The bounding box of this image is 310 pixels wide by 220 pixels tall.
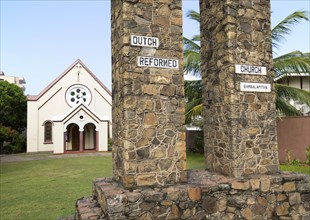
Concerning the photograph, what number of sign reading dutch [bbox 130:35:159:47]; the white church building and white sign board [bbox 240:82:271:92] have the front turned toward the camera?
3

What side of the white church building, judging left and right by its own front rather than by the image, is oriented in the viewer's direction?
front

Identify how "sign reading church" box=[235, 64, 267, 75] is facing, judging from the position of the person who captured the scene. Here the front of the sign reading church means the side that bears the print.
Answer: facing the viewer

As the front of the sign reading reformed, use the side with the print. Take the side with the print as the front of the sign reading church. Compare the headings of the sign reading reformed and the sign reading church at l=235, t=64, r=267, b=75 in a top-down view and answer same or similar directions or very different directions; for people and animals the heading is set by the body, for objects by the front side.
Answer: same or similar directions

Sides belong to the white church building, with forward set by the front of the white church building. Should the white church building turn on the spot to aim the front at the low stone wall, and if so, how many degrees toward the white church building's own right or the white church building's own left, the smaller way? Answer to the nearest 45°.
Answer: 0° — it already faces it

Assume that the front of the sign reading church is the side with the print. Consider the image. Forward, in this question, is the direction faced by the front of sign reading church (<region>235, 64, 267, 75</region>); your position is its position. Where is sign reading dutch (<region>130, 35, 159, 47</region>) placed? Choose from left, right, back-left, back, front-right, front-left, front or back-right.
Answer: front-right

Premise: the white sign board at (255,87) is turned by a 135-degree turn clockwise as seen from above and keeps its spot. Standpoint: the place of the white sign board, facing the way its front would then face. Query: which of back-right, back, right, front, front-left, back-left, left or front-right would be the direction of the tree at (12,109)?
front

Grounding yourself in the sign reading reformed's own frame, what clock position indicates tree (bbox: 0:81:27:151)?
The tree is roughly at 5 o'clock from the sign reading reformed.

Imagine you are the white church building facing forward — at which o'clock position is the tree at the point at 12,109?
The tree is roughly at 4 o'clock from the white church building.

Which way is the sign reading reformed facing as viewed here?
toward the camera
